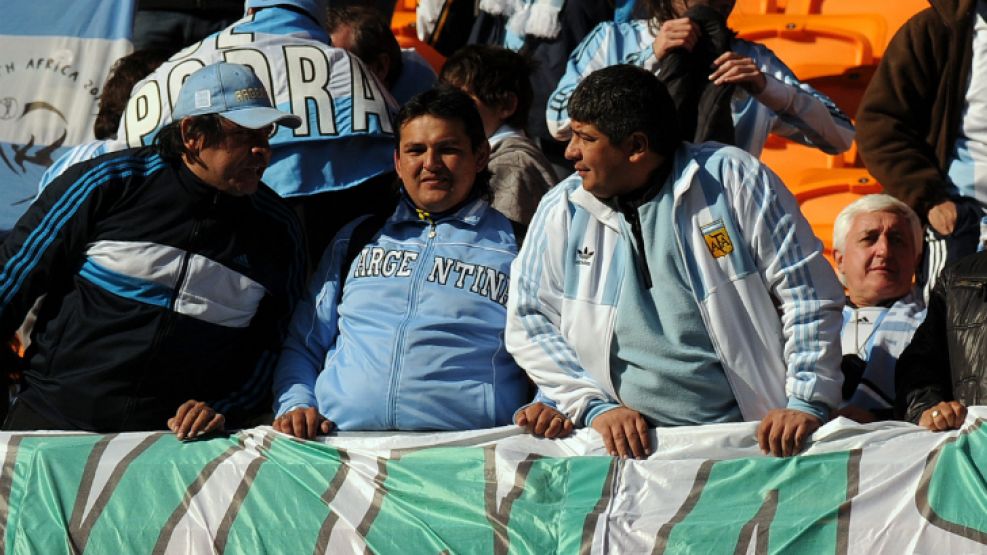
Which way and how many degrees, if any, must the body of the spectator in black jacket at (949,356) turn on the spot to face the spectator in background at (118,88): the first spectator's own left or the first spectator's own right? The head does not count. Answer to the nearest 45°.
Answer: approximately 90° to the first spectator's own right

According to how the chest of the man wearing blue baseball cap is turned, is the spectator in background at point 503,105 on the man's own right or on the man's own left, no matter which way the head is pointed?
on the man's own left

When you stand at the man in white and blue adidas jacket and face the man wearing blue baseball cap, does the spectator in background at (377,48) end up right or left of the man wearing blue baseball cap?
right

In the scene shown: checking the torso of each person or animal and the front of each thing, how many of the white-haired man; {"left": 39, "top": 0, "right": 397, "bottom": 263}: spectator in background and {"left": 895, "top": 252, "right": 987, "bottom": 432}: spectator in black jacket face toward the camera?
2

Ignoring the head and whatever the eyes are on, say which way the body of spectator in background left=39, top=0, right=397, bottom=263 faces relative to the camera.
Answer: away from the camera

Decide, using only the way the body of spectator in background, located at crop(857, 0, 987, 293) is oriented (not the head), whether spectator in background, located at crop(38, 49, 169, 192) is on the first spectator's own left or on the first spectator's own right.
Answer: on the first spectator's own right

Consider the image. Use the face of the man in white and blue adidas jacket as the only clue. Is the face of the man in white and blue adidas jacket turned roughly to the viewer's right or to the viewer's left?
to the viewer's left

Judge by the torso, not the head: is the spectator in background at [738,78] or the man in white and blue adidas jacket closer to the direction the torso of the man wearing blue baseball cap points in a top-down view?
the man in white and blue adidas jacket

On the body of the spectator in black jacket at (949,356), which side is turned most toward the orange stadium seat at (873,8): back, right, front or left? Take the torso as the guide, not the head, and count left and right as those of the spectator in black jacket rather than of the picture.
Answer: back

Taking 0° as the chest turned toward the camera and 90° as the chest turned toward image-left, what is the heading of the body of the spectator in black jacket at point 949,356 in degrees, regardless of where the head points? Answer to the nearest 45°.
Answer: approximately 0°

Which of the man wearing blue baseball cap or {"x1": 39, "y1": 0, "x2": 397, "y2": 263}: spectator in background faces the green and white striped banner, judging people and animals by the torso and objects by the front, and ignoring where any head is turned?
the man wearing blue baseball cap
